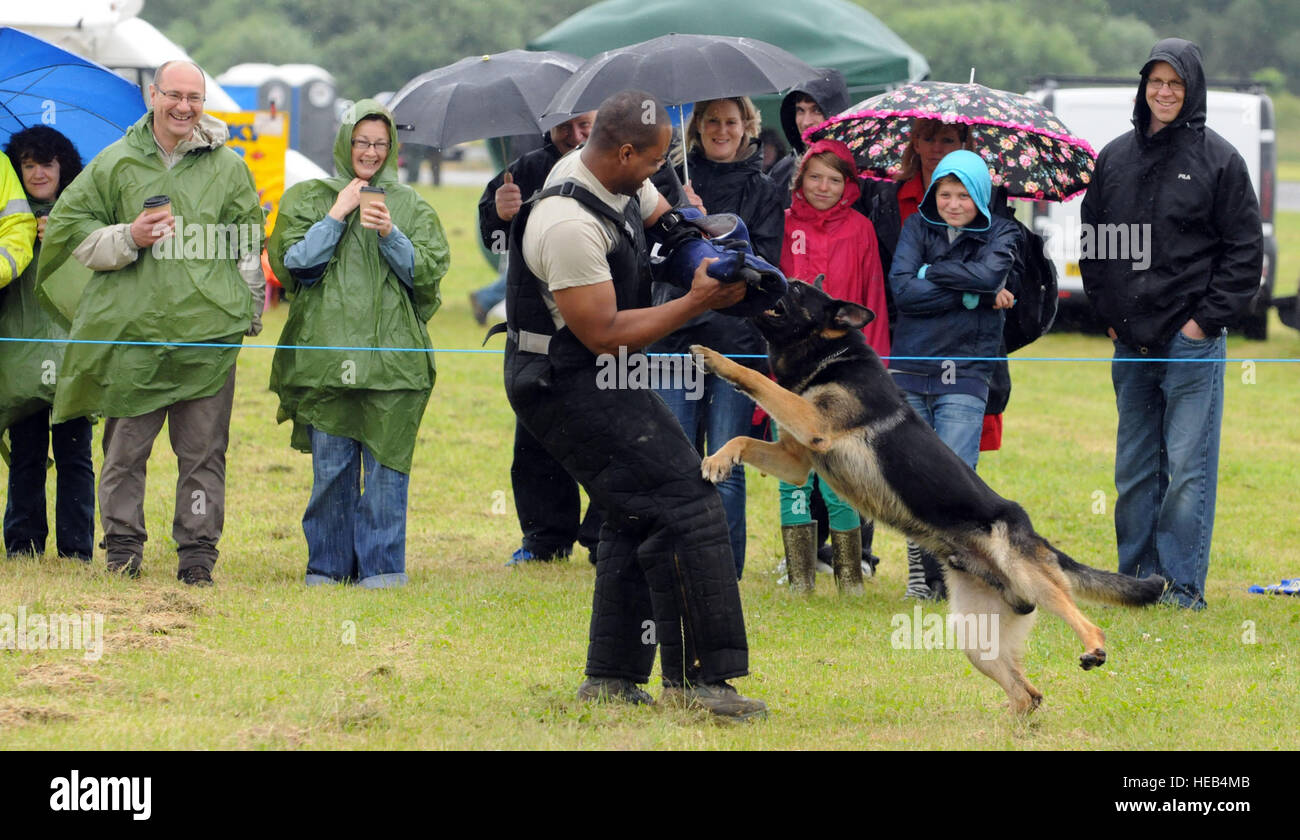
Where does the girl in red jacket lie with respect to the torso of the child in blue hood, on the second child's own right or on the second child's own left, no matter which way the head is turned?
on the second child's own right

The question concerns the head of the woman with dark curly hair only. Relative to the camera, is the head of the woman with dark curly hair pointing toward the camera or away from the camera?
toward the camera

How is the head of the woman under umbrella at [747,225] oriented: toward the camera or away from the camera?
toward the camera

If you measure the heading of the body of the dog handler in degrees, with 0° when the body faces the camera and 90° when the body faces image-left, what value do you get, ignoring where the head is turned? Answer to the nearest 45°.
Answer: approximately 270°

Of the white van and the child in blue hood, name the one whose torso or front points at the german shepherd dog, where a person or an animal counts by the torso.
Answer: the child in blue hood

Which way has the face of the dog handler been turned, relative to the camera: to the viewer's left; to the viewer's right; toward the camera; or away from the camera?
to the viewer's right

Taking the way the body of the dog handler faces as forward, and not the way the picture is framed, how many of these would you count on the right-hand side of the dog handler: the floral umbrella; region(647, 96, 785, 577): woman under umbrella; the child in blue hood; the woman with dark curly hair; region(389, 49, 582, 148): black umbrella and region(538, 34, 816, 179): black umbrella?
0

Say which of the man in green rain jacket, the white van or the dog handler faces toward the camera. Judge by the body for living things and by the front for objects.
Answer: the man in green rain jacket

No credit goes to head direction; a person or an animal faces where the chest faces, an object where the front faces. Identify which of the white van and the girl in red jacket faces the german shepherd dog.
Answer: the girl in red jacket

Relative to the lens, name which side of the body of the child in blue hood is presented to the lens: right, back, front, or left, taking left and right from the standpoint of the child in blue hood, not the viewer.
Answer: front

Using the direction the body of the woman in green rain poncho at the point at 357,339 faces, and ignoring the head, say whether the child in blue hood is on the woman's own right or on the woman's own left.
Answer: on the woman's own left

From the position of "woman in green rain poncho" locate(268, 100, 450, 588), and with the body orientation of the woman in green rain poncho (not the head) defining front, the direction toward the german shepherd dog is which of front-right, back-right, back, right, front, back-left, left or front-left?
front-left

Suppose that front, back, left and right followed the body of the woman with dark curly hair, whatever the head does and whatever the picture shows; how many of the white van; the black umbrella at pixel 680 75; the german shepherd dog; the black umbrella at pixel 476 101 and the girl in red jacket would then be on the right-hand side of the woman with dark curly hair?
0

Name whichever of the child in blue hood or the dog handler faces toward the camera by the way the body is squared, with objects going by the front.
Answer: the child in blue hood

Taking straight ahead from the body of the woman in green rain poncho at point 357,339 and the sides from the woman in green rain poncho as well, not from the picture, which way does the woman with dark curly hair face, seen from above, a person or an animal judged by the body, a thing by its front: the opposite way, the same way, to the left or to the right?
the same way

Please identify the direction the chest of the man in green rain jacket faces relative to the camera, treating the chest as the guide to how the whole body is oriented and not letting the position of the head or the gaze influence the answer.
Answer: toward the camera

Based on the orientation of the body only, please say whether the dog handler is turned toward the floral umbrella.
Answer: no
